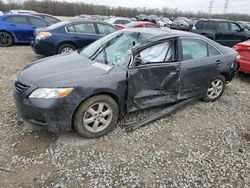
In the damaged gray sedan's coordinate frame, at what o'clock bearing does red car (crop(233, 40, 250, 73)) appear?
The red car is roughly at 6 o'clock from the damaged gray sedan.

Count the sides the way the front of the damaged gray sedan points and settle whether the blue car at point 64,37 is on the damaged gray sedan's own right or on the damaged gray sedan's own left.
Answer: on the damaged gray sedan's own right

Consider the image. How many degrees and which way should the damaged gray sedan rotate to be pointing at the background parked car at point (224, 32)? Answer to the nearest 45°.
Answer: approximately 180°

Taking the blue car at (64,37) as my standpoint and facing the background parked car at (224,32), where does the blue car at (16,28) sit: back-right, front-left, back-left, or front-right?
back-left

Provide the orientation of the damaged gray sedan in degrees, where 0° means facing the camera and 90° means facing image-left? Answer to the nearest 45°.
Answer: approximately 45°

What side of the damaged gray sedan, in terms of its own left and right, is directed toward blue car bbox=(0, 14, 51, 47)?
right

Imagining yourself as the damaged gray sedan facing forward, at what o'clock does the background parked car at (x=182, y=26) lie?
The background parked car is roughly at 5 o'clock from the damaged gray sedan.
